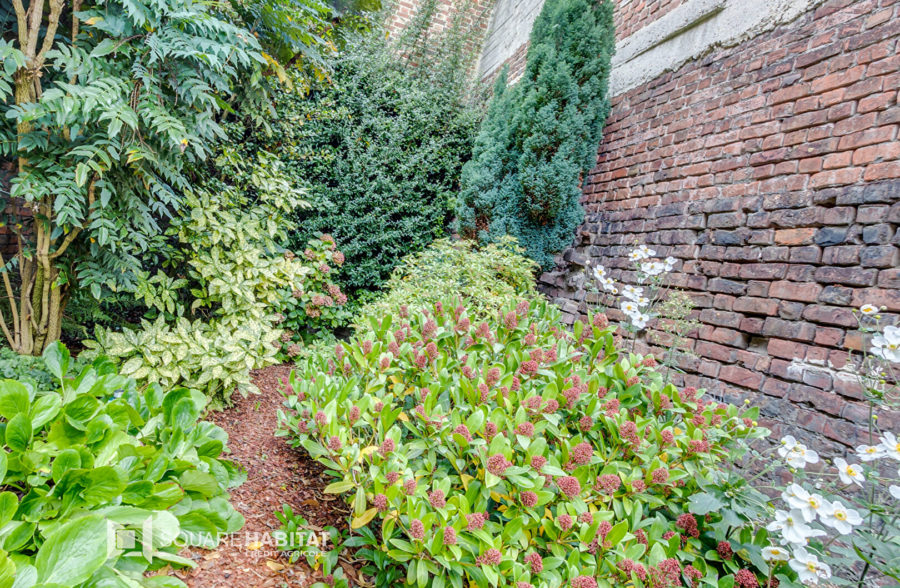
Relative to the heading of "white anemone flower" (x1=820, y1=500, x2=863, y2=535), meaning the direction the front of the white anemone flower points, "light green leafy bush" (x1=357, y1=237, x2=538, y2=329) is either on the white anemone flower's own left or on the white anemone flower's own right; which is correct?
on the white anemone flower's own right

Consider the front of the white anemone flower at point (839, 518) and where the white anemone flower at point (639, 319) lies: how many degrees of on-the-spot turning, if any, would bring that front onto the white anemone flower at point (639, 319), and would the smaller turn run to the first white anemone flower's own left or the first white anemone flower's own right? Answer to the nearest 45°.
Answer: approximately 135° to the first white anemone flower's own right

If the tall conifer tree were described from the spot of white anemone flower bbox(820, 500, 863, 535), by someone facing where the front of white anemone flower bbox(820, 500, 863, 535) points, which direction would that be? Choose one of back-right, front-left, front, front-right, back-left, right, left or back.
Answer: back-right

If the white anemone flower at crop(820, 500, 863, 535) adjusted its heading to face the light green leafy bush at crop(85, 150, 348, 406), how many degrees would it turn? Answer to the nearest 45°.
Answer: approximately 90° to its right

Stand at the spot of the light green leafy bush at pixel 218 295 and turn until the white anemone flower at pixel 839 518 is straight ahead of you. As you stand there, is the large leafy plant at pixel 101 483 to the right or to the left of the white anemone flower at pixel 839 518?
right

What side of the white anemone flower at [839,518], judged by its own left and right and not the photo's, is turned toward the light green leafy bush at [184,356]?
right

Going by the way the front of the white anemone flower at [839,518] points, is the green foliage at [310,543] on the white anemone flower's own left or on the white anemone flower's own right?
on the white anemone flower's own right

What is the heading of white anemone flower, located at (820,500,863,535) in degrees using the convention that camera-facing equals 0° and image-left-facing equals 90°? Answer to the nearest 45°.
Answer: approximately 0°
